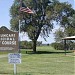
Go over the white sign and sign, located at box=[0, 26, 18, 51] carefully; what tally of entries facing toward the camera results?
2

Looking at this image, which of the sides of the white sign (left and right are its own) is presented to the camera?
front

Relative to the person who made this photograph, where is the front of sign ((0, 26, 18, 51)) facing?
facing the viewer

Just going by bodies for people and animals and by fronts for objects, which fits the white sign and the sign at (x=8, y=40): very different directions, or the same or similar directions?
same or similar directions
